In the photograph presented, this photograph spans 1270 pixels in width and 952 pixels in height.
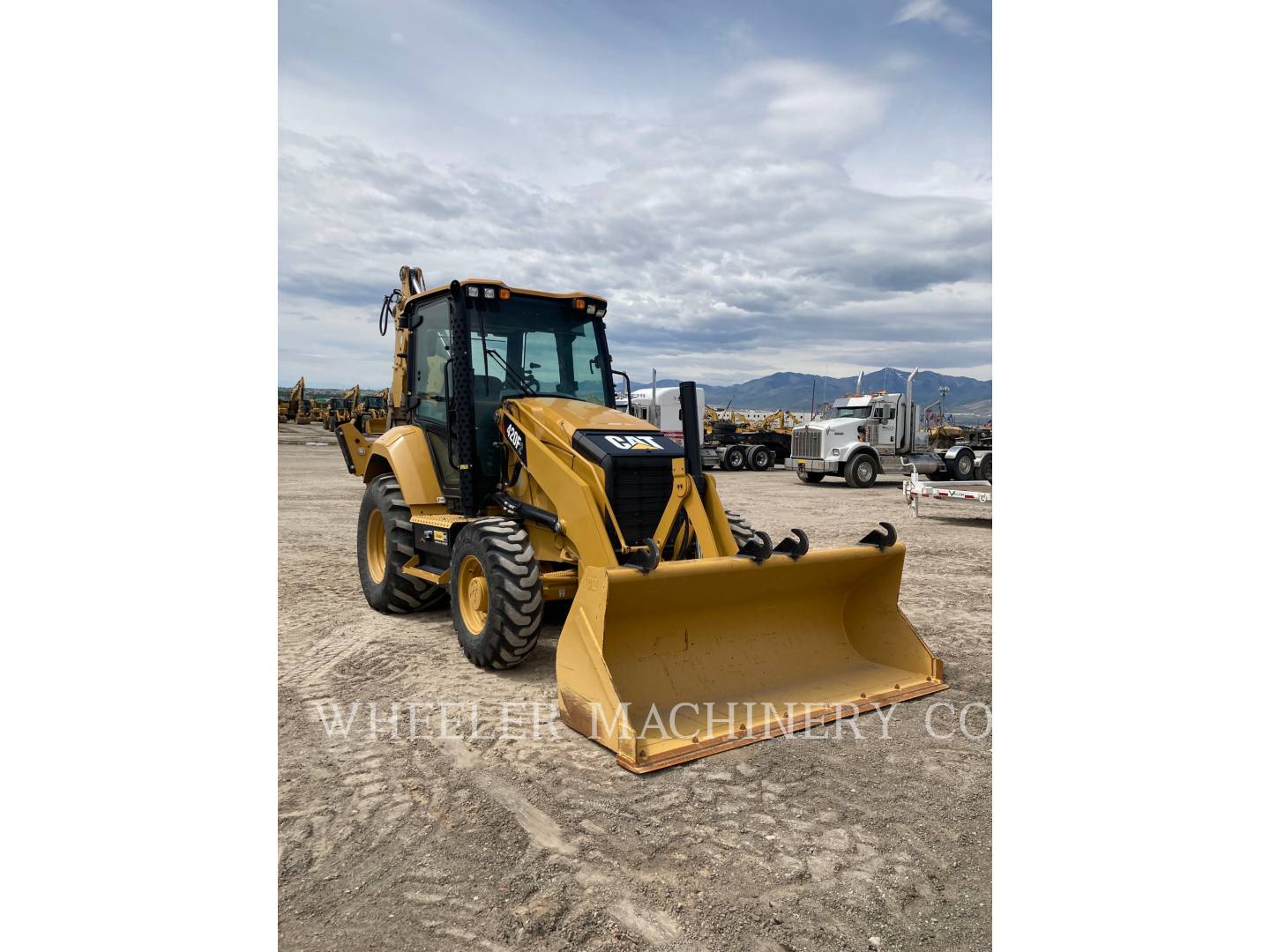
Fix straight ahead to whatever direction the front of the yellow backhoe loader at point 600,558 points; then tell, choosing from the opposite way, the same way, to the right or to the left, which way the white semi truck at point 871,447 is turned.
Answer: to the right

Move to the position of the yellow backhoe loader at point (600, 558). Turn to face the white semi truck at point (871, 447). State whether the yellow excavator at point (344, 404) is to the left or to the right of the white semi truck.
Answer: left

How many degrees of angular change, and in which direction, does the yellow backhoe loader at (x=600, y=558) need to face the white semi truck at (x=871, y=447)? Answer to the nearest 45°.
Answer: approximately 135° to its left

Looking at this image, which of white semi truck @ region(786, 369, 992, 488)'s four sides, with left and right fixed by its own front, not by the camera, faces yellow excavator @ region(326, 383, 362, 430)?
right

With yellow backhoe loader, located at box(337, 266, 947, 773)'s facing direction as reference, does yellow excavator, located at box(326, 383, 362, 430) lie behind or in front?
behind

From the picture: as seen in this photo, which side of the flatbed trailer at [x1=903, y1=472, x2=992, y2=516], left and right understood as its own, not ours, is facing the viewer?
left

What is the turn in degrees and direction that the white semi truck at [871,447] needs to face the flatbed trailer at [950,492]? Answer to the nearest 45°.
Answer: approximately 45° to its left

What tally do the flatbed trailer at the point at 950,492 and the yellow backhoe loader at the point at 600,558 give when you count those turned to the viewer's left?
1

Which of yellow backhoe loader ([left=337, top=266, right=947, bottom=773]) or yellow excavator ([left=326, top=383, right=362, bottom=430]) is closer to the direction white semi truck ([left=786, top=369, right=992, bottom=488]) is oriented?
the yellow backhoe loader

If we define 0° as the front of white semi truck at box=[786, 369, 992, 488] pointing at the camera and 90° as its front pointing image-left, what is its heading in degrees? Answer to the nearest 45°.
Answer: approximately 45°
